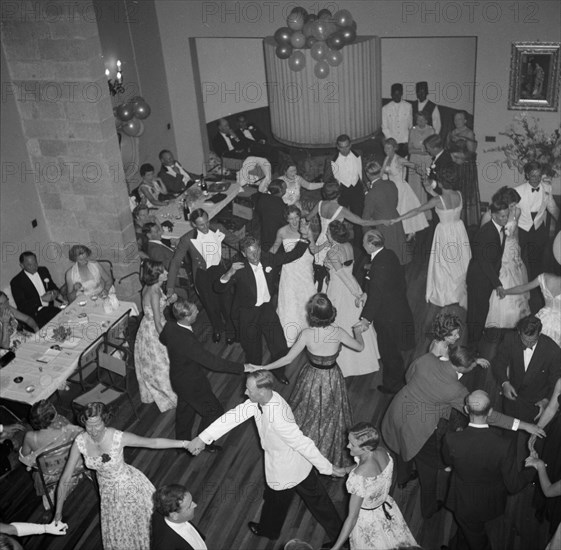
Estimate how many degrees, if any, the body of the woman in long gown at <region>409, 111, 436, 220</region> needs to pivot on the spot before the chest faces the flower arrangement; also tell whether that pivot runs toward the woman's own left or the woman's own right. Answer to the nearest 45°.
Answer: approximately 90° to the woman's own left

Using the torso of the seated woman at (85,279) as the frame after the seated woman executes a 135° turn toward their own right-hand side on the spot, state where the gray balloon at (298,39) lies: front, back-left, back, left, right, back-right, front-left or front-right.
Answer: right

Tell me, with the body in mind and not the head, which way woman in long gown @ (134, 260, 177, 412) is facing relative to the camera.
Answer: to the viewer's right

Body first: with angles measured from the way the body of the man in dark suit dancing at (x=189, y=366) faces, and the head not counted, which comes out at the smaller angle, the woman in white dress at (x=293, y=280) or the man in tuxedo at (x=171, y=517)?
the woman in white dress

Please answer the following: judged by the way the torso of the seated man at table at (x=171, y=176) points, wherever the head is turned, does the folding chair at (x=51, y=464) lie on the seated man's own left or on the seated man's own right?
on the seated man's own right

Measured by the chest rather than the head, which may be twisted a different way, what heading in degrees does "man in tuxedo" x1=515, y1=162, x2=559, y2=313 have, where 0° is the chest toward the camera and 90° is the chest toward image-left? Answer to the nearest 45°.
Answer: approximately 0°

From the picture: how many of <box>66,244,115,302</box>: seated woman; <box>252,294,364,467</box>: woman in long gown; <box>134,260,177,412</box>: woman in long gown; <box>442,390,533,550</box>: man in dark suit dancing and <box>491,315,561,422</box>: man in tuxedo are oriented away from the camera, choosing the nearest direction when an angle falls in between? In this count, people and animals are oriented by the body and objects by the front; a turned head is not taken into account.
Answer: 2

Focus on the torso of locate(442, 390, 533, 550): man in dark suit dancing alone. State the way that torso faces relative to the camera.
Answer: away from the camera

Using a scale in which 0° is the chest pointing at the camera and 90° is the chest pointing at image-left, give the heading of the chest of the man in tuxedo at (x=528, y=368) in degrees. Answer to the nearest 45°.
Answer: approximately 0°

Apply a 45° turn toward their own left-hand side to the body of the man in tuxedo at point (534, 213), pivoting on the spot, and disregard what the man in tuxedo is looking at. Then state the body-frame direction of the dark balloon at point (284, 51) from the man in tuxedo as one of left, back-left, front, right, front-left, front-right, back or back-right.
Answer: back

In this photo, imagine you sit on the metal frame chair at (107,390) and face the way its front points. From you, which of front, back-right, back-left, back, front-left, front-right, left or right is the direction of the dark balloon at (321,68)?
back

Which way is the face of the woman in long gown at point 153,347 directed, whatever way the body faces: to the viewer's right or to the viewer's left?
to the viewer's right
